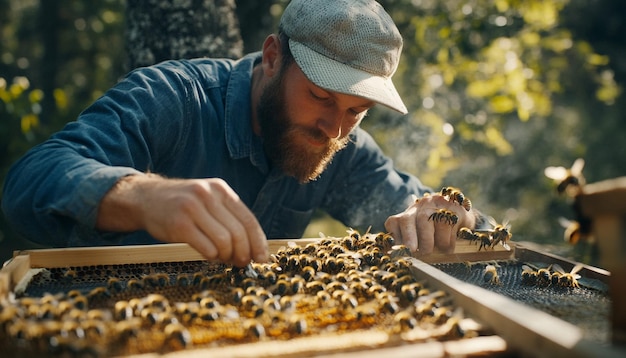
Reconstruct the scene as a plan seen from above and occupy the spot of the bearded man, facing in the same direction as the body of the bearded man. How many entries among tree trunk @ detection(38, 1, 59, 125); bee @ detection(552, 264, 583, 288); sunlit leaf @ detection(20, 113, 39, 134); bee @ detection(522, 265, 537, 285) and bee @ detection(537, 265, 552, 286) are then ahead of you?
3

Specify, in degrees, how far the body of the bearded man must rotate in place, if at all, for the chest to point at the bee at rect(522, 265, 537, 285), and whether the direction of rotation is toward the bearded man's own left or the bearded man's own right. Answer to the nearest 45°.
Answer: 0° — they already face it

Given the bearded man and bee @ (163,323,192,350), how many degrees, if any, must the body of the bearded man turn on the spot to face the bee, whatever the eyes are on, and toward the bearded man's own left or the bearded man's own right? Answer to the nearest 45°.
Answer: approximately 45° to the bearded man's own right

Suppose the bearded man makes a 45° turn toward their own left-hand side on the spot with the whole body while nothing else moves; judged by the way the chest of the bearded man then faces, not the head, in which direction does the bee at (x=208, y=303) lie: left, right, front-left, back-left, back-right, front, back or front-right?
right

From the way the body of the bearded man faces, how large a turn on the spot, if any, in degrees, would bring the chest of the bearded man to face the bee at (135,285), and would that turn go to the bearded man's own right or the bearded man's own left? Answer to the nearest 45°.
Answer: approximately 45° to the bearded man's own right

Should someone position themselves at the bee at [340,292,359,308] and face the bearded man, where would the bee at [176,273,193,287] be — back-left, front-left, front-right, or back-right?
front-left

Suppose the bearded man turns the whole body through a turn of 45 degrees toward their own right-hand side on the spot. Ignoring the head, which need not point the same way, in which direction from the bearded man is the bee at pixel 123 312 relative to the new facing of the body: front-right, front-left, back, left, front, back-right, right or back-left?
front

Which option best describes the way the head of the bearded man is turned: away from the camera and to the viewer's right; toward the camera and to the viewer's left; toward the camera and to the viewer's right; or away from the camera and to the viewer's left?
toward the camera and to the viewer's right

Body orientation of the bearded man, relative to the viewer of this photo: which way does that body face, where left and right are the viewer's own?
facing the viewer and to the right of the viewer

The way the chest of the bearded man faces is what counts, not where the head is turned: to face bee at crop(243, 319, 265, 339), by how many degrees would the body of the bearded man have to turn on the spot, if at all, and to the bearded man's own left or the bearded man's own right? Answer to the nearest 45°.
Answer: approximately 45° to the bearded man's own right

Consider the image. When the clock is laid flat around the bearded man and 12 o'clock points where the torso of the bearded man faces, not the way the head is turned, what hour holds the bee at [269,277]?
The bee is roughly at 1 o'clock from the bearded man.

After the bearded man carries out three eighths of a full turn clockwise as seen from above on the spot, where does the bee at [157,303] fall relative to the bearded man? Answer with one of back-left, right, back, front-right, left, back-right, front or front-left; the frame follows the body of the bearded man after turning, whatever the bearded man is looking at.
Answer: left
